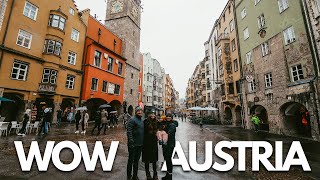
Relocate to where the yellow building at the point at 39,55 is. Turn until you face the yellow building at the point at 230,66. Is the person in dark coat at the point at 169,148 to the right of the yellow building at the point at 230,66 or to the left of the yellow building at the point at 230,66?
right

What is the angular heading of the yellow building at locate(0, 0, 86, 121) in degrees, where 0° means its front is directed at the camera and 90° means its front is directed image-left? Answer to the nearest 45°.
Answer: approximately 315°

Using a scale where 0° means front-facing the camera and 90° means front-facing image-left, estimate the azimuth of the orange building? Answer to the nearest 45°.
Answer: approximately 315°

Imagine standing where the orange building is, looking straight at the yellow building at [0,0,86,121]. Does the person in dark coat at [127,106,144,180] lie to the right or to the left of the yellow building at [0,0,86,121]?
left

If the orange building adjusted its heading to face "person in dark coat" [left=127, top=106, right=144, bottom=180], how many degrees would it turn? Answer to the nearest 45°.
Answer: approximately 45° to its right

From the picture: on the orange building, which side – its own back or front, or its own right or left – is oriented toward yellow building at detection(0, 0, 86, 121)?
right

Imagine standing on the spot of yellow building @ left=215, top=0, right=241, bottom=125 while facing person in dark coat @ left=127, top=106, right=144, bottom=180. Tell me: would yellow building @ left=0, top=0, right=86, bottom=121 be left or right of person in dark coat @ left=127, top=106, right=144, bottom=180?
right
